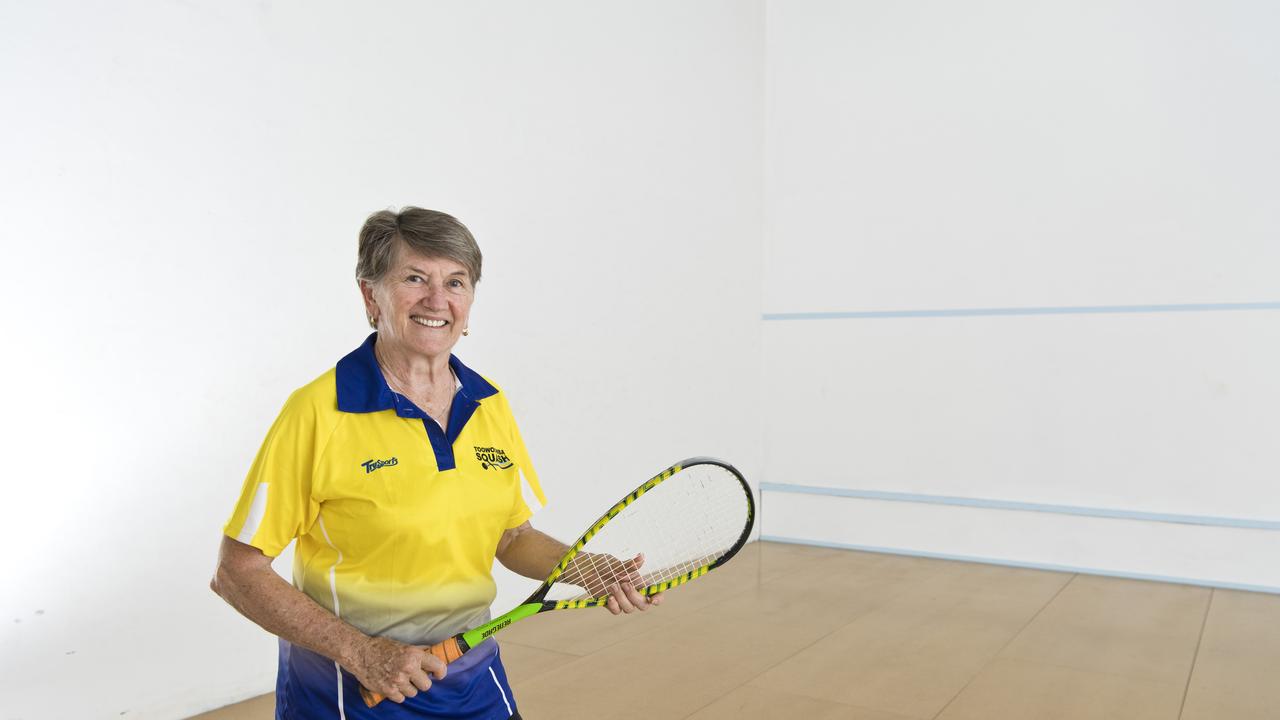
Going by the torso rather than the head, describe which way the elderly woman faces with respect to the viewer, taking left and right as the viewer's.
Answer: facing the viewer and to the right of the viewer
